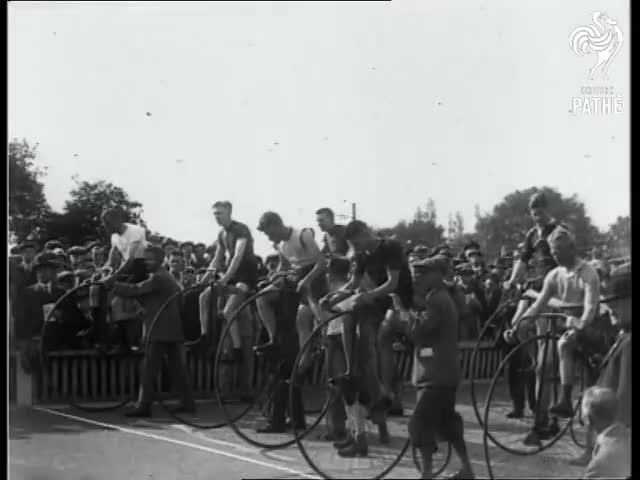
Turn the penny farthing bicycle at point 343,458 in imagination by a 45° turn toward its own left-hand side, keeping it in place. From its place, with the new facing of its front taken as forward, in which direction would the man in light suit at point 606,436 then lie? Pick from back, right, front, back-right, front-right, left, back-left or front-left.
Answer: left

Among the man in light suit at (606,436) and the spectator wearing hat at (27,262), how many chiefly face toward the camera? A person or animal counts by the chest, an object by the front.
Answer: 1

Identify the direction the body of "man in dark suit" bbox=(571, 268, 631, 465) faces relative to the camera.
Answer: to the viewer's left

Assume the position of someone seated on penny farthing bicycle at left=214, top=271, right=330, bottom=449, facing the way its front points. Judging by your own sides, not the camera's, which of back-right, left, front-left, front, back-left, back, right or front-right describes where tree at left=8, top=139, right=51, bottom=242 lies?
front-right

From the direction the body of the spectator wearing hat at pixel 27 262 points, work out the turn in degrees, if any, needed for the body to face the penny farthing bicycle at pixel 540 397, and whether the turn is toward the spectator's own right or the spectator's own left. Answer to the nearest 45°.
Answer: approximately 45° to the spectator's own left

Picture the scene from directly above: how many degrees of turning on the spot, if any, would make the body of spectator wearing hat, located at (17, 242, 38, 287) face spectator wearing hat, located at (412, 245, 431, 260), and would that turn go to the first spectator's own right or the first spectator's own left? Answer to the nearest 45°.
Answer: approximately 45° to the first spectator's own left

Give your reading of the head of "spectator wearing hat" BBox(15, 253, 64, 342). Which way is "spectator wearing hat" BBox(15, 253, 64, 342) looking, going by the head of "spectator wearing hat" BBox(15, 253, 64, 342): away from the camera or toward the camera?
toward the camera

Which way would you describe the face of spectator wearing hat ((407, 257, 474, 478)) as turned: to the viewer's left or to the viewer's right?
to the viewer's left

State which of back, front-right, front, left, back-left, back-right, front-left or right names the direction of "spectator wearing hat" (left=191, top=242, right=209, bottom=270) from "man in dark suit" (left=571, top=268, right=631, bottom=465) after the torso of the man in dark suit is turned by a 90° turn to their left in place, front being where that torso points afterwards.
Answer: right

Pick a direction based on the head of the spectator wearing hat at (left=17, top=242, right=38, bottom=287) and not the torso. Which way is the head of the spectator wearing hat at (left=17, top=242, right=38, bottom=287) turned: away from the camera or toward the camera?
toward the camera
